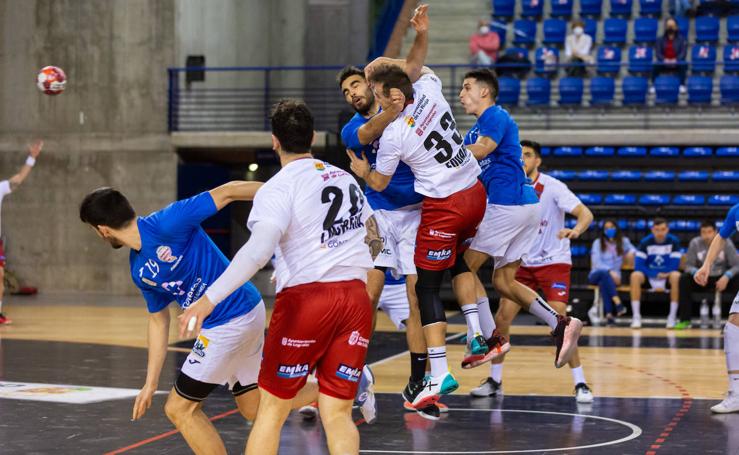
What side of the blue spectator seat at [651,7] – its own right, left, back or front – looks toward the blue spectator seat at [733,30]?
left

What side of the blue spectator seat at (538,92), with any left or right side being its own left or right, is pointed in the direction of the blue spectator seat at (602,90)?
left

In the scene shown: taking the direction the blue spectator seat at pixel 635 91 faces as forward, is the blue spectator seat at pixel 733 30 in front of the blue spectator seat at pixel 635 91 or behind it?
behind

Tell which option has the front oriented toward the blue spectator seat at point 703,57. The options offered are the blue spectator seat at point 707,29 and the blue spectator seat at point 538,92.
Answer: the blue spectator seat at point 707,29

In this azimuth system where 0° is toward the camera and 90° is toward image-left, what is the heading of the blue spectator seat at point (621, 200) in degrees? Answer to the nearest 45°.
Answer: approximately 0°

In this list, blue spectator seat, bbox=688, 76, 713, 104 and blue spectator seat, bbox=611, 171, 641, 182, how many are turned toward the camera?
2

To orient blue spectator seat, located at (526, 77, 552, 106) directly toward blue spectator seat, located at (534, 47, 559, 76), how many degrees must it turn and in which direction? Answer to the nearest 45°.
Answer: approximately 180°

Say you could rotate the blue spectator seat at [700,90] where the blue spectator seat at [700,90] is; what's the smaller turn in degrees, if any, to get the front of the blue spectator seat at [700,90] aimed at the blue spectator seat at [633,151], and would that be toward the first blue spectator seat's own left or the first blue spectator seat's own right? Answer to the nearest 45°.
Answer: approximately 45° to the first blue spectator seat's own right

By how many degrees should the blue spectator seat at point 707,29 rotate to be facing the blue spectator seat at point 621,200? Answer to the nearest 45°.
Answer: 0° — it already faces it
